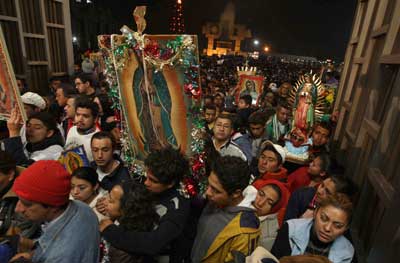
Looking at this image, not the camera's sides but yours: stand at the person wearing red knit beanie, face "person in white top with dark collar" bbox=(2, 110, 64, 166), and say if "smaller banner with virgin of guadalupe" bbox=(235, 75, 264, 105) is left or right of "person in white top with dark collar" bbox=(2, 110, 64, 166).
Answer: right

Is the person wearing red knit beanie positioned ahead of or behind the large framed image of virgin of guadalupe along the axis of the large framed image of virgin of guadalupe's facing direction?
ahead

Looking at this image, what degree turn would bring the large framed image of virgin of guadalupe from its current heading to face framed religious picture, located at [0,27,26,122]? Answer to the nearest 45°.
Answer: approximately 90° to its right

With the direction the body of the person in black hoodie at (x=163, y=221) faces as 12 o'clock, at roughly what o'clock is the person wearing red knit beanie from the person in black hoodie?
The person wearing red knit beanie is roughly at 11 o'clock from the person in black hoodie.

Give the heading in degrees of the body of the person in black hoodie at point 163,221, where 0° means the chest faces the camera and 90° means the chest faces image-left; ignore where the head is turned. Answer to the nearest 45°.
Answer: approximately 90°

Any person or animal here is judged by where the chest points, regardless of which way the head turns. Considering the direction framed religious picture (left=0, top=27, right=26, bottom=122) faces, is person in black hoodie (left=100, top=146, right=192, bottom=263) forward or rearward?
forward
